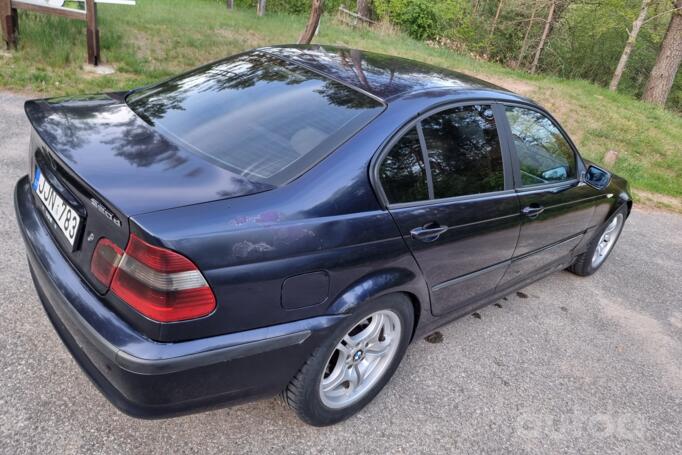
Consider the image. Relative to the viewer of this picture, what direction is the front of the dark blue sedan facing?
facing away from the viewer and to the right of the viewer

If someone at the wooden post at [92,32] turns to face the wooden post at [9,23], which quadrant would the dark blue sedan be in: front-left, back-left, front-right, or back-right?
back-left

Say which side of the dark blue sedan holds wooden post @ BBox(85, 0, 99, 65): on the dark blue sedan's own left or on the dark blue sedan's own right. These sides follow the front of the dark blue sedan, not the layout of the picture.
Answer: on the dark blue sedan's own left

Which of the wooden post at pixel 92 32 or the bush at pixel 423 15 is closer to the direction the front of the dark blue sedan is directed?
the bush

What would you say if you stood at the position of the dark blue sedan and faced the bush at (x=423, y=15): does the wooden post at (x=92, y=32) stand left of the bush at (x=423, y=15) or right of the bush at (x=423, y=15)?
left

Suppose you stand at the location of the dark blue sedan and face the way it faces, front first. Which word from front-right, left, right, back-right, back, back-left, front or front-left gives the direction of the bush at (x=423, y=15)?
front-left

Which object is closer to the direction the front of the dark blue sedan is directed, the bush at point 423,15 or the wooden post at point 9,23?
the bush

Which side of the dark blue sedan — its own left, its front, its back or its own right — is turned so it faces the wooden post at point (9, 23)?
left
